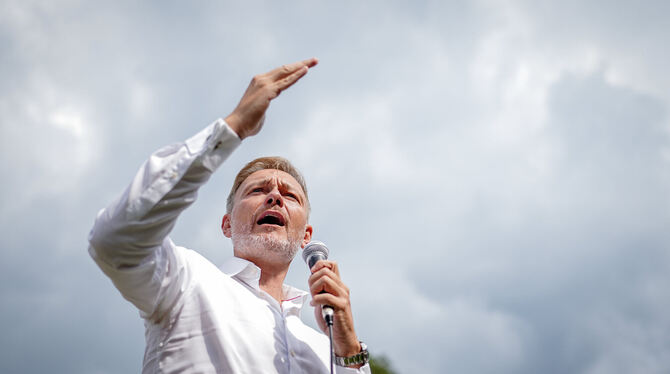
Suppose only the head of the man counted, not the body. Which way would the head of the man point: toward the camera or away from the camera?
toward the camera

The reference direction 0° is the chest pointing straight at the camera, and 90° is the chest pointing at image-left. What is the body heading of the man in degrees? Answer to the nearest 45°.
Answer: approximately 315°
